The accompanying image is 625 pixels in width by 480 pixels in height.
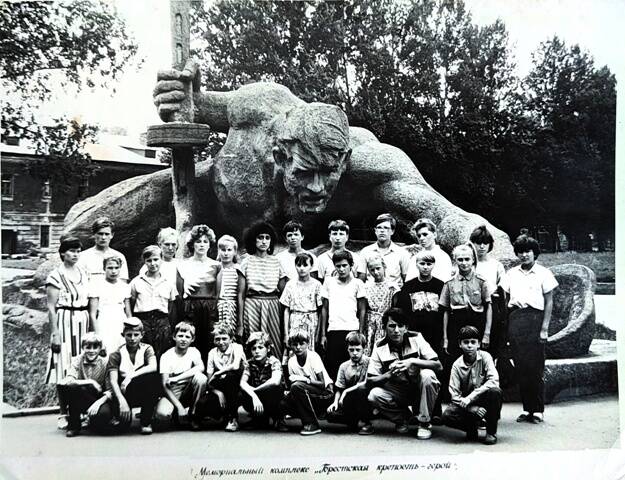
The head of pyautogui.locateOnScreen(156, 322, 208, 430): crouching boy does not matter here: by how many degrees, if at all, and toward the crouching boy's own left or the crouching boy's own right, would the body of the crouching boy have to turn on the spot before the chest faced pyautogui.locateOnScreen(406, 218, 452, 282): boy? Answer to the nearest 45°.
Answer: approximately 90° to the crouching boy's own left

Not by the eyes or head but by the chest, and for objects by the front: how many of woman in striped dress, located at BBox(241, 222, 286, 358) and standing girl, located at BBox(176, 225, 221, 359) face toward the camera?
2

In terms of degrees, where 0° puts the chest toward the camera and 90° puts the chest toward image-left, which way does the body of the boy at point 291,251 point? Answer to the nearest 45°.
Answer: approximately 0°

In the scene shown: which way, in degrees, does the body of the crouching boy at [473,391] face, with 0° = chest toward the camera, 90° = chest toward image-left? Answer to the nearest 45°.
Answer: approximately 0°
